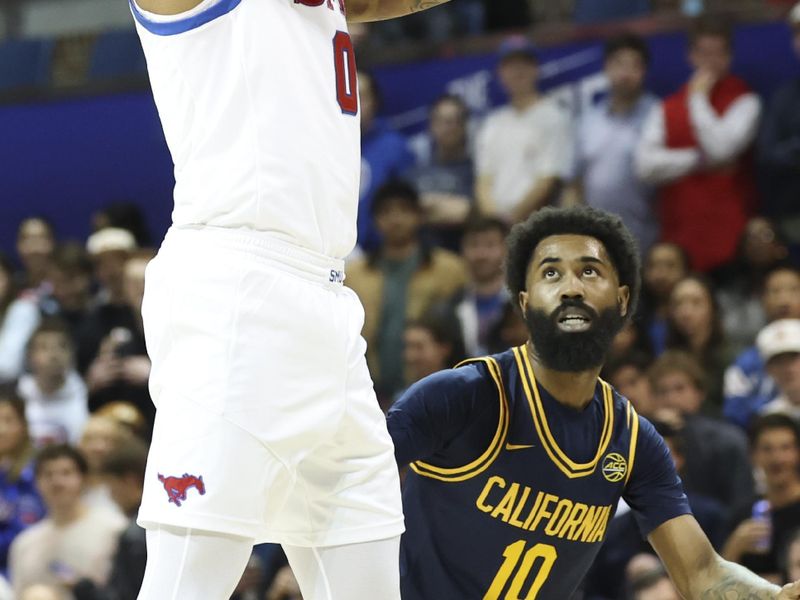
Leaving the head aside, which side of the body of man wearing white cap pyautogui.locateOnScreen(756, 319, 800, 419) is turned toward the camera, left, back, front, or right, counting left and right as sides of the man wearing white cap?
front

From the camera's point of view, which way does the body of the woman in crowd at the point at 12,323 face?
toward the camera

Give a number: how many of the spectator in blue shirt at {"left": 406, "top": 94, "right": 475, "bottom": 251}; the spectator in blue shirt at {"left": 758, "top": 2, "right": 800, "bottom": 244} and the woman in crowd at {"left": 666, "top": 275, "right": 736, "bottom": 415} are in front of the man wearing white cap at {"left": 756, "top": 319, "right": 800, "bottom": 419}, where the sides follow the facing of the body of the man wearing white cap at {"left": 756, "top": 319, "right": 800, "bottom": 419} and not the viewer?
0

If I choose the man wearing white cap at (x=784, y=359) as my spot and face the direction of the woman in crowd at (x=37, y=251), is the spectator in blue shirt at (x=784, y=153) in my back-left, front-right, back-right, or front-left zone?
front-right

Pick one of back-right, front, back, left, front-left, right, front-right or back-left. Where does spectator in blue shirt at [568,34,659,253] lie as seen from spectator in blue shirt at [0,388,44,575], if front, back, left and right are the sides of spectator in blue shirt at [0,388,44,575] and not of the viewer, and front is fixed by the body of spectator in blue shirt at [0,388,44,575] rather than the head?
left

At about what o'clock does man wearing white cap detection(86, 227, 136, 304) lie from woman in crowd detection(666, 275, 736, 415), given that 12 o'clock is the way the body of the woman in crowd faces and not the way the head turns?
The man wearing white cap is roughly at 2 o'clock from the woman in crowd.

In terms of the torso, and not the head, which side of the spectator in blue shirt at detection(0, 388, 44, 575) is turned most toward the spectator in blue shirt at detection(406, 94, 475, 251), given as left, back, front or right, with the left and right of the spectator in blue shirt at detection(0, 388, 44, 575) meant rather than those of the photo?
left

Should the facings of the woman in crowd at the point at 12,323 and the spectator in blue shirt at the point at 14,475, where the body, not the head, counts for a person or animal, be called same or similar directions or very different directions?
same or similar directions

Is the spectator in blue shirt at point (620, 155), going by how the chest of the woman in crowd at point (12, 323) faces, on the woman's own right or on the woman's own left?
on the woman's own left

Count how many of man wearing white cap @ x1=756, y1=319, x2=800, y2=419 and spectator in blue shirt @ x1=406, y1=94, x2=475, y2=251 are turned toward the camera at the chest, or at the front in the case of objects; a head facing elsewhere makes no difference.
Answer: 2

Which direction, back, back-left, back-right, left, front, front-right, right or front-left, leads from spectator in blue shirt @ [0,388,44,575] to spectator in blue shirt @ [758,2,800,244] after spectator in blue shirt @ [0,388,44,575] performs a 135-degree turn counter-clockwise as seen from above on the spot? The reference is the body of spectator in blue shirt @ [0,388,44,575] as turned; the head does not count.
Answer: front-right

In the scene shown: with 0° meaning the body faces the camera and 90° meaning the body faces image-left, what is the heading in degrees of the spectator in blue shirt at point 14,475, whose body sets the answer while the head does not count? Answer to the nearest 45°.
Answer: approximately 0°

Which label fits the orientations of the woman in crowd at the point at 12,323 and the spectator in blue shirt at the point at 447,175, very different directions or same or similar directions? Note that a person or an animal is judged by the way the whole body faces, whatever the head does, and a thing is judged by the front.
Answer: same or similar directions

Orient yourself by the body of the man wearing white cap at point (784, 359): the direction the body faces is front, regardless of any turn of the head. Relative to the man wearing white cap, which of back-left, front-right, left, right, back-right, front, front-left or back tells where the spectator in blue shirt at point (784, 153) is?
back

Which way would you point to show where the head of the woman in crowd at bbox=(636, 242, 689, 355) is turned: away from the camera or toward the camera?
toward the camera

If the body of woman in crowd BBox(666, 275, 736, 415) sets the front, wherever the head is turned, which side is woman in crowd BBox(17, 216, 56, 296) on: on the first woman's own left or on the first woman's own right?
on the first woman's own right

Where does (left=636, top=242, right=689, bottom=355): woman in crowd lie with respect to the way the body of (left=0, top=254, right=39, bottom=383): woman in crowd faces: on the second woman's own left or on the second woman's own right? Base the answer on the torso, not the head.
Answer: on the second woman's own left

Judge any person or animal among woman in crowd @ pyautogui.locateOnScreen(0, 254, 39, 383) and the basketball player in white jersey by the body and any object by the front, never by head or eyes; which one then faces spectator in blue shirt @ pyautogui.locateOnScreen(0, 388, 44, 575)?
the woman in crowd
